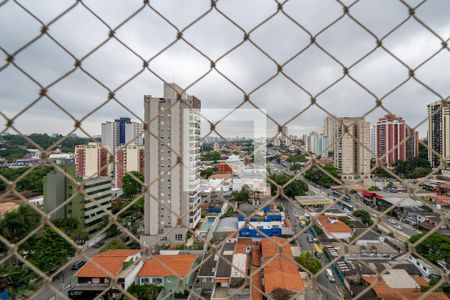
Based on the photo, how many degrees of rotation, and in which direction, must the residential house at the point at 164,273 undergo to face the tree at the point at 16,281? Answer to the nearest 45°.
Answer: approximately 90° to its right

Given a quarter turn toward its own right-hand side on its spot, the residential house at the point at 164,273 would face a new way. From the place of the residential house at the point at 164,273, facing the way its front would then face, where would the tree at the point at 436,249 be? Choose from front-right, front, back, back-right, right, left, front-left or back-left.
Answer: back

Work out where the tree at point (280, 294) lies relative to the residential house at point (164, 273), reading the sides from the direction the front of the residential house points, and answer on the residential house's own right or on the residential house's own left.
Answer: on the residential house's own left

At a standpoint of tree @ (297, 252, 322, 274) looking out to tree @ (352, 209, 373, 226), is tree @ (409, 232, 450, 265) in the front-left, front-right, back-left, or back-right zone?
front-right

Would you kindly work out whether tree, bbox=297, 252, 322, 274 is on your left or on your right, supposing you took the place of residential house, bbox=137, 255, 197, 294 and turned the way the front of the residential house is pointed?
on your left

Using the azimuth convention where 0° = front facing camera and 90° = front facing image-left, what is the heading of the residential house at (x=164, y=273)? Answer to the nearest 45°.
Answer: approximately 0°

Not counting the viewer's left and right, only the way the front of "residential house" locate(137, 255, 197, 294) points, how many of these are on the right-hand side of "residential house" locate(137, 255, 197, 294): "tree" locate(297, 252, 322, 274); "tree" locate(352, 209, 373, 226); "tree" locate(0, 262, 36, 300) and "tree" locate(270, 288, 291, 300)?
1

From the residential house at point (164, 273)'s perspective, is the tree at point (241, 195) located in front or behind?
behind
